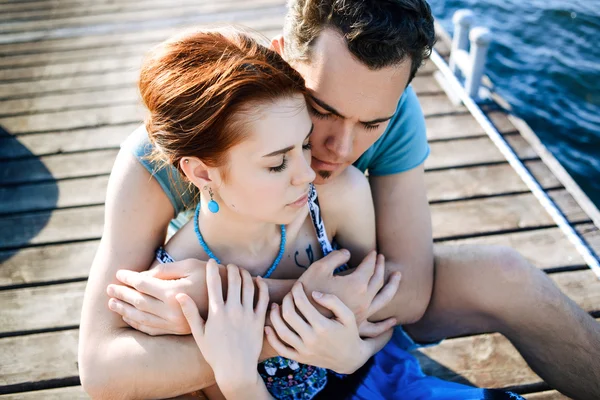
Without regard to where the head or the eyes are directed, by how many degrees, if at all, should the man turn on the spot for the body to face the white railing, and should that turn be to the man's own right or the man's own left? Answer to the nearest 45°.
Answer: approximately 180°

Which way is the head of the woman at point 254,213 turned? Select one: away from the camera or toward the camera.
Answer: toward the camera

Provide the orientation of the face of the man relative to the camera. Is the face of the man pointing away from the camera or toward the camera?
toward the camera

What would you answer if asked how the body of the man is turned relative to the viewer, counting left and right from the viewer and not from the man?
facing the viewer
